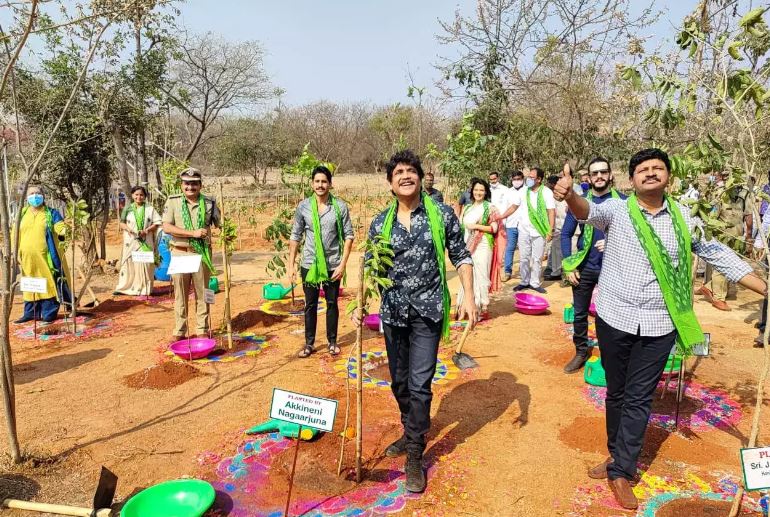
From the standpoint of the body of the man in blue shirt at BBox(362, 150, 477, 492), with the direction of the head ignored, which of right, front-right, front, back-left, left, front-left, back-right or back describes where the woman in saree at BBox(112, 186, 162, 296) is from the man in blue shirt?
back-right

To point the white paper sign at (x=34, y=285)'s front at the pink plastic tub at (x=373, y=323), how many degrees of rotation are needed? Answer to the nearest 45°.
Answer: approximately 90° to its left

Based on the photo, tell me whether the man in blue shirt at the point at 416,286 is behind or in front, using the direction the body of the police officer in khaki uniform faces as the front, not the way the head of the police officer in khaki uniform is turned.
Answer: in front

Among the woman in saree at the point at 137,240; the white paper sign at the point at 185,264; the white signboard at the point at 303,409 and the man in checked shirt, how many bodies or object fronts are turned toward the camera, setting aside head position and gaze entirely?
4

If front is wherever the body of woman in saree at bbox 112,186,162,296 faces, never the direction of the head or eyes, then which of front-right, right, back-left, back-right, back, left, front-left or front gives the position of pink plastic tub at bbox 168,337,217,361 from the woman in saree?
front

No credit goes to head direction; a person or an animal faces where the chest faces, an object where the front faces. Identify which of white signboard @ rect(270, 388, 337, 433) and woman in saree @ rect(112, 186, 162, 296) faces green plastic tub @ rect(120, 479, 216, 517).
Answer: the woman in saree

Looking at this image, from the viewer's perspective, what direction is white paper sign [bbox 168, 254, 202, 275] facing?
toward the camera

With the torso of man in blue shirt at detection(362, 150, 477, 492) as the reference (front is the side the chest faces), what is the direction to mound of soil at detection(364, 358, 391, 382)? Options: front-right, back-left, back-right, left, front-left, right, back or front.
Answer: back

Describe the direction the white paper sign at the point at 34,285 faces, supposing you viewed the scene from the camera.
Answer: facing the viewer

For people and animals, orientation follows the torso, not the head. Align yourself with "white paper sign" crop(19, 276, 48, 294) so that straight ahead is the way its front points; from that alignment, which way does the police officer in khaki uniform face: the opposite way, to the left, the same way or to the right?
the same way

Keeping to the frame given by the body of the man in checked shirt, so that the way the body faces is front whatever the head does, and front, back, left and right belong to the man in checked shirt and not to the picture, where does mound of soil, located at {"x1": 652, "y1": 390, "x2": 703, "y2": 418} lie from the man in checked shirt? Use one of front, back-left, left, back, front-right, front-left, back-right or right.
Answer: back

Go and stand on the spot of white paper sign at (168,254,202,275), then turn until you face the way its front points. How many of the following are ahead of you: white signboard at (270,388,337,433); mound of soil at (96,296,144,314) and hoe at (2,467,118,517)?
2

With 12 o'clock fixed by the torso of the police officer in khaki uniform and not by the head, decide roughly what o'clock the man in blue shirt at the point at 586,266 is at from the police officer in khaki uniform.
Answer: The man in blue shirt is roughly at 10 o'clock from the police officer in khaki uniform.

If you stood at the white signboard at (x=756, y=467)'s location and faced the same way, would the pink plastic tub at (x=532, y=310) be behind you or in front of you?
behind

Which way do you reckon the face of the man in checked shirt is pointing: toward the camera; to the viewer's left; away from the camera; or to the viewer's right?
toward the camera

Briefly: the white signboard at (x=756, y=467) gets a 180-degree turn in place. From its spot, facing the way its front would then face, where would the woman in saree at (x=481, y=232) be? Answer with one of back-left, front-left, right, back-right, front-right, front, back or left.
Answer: front-left

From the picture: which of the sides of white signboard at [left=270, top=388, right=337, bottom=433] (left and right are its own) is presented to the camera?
front

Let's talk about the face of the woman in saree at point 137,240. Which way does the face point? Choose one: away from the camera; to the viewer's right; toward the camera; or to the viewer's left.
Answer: toward the camera

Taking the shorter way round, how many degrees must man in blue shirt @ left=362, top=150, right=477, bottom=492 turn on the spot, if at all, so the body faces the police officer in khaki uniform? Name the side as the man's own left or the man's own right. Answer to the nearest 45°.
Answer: approximately 135° to the man's own right
